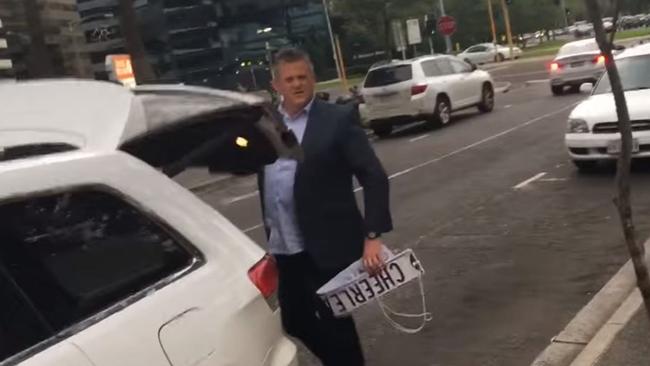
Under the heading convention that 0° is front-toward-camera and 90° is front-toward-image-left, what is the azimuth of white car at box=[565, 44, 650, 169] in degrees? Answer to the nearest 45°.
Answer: approximately 45°

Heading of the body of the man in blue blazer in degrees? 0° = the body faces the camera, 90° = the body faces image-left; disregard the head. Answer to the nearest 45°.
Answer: approximately 45°

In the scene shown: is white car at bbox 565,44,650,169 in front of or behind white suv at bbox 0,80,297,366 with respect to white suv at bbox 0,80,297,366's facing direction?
behind

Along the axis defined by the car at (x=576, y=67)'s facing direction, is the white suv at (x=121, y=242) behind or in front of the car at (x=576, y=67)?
behind

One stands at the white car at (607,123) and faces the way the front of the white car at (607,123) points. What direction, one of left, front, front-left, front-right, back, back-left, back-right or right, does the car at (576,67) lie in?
back-right

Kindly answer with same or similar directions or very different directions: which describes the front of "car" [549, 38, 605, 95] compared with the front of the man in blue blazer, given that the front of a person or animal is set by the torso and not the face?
very different directions

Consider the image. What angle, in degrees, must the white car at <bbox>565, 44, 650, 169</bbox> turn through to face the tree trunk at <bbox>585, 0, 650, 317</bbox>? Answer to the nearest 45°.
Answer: approximately 45° to its left

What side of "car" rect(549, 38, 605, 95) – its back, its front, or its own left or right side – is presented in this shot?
back

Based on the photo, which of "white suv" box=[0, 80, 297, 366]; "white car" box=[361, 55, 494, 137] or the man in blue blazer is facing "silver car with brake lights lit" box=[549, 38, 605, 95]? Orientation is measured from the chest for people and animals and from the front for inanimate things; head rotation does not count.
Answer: the white car

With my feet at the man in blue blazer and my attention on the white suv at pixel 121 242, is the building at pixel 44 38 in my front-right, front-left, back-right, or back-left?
back-right
